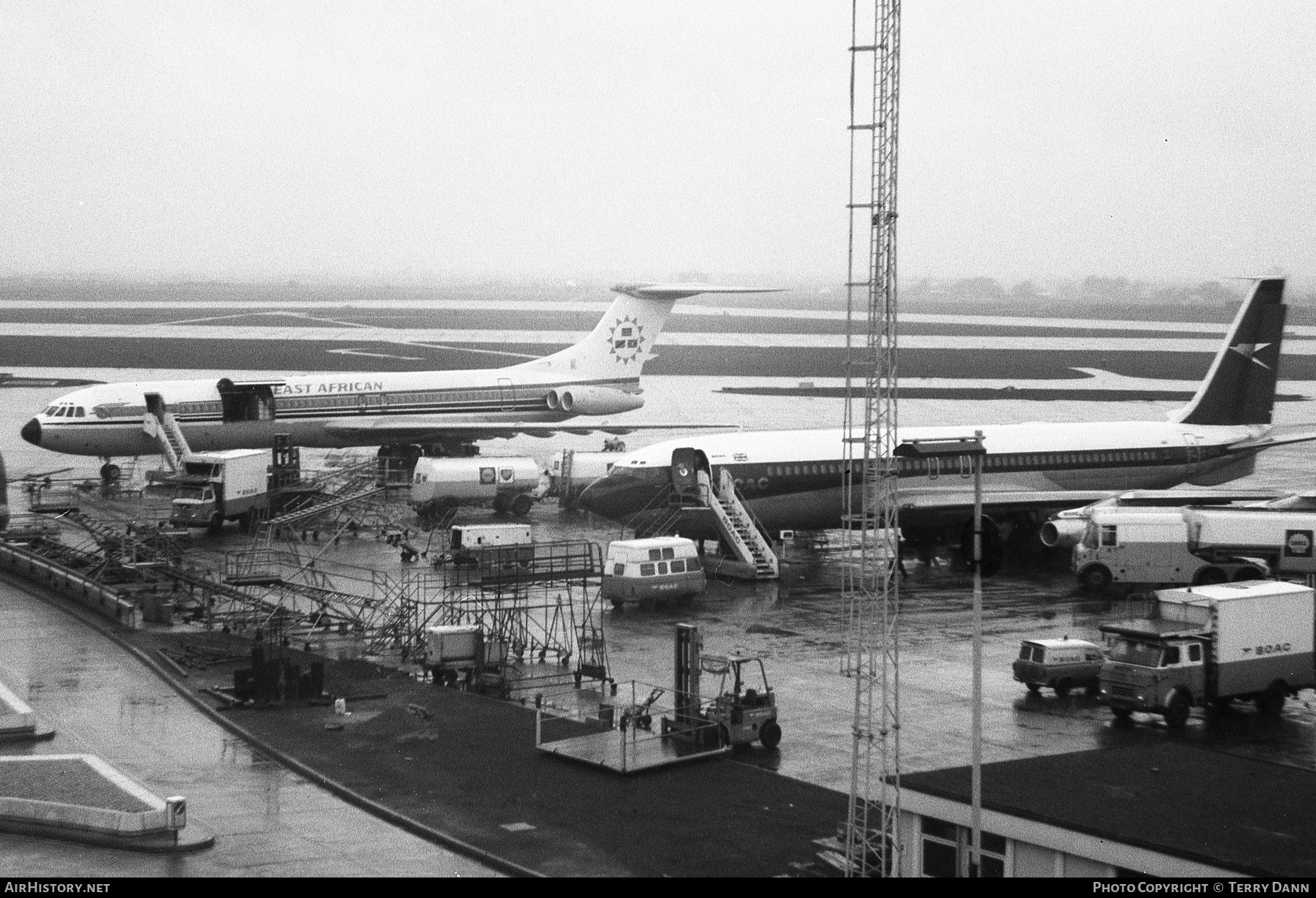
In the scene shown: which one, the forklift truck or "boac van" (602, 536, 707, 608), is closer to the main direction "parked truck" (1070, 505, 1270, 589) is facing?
the boac van

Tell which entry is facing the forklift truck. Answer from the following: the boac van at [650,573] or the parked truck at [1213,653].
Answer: the parked truck

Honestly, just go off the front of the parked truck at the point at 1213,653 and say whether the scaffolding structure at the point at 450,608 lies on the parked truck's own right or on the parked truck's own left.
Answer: on the parked truck's own right

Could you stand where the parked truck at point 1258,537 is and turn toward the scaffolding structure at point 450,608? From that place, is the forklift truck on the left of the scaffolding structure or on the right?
left

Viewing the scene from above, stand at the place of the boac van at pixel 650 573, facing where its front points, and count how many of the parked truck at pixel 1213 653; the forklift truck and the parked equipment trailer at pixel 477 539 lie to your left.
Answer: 1

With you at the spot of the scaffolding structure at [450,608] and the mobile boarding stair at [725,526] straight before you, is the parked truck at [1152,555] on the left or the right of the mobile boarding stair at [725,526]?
right

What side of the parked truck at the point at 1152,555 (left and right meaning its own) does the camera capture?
left
